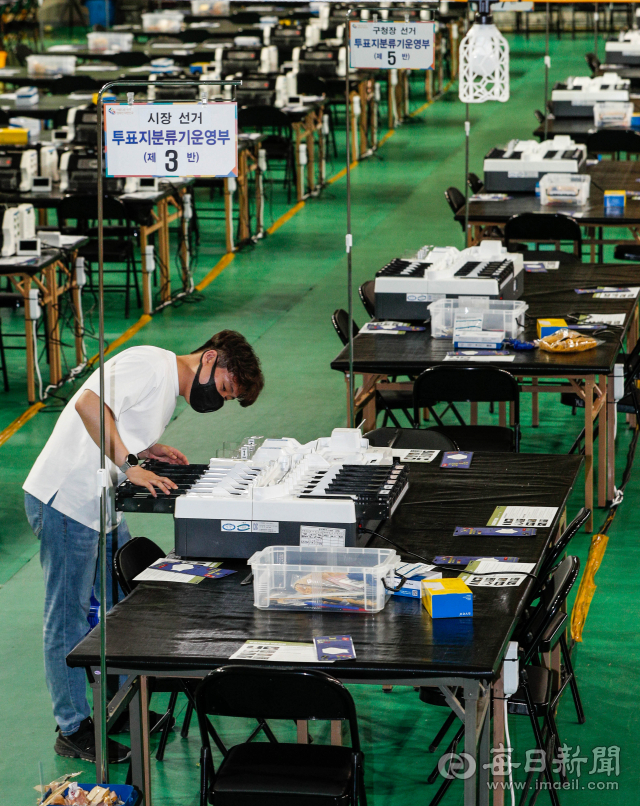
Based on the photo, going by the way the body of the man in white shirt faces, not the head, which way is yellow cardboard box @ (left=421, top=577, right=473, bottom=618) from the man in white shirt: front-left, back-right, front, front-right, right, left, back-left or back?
front-right

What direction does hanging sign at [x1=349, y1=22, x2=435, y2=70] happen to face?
toward the camera

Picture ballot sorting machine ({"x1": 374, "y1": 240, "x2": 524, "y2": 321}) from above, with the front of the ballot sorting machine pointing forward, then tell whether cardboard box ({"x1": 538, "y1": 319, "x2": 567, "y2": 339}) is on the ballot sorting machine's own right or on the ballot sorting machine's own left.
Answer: on the ballot sorting machine's own left

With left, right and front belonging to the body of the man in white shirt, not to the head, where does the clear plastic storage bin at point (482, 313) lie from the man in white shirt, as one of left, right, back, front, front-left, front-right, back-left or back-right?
front-left

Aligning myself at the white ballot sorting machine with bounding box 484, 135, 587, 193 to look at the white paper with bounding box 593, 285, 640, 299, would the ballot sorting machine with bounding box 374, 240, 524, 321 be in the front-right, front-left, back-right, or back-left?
front-right

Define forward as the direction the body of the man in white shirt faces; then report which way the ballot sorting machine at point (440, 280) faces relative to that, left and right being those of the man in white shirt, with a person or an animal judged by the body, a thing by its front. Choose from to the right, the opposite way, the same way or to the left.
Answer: to the right

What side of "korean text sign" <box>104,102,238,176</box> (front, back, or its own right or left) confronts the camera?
front

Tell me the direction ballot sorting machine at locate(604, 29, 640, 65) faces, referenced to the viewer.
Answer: facing the viewer

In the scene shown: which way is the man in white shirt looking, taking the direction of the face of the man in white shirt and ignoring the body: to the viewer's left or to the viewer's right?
to the viewer's right

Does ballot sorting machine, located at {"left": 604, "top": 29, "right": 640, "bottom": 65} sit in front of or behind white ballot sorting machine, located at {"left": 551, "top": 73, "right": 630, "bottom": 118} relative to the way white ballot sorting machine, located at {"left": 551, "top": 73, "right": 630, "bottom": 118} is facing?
behind

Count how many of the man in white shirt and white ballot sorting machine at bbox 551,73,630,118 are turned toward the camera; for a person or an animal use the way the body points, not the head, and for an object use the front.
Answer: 1

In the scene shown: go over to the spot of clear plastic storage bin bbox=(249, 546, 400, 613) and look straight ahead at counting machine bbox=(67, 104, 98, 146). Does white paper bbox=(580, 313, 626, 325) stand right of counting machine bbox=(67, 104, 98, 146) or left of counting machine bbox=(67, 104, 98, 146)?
right

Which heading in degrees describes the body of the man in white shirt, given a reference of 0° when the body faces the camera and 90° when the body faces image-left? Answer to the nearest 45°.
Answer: approximately 270°

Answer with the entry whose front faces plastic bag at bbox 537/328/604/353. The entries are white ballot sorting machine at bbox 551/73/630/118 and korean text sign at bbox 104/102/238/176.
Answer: the white ballot sorting machine
